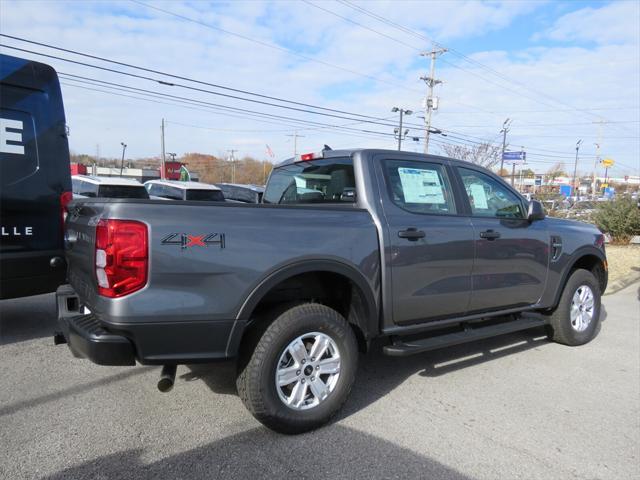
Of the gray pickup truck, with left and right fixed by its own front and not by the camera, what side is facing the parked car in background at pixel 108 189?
left

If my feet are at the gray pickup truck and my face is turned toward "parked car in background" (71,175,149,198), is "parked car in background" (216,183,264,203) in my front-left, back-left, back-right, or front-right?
front-right

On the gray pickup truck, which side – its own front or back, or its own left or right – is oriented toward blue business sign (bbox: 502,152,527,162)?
front

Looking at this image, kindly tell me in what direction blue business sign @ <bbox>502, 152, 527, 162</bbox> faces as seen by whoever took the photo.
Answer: facing the viewer

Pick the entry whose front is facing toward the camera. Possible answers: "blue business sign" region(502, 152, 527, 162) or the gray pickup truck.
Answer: the blue business sign

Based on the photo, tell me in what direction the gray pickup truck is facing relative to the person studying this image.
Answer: facing away from the viewer and to the right of the viewer

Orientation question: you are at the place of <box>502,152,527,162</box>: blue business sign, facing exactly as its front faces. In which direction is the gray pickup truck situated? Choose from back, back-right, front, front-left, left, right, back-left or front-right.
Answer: front

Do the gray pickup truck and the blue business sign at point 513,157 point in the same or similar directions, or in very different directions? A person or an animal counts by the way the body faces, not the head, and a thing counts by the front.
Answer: very different directions

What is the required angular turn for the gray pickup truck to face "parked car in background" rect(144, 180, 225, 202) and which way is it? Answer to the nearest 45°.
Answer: approximately 45° to its left

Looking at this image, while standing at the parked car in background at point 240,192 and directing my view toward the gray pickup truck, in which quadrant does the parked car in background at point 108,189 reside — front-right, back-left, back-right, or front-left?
front-right

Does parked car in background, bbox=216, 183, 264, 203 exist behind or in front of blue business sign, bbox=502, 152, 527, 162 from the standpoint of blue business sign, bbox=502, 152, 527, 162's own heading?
in front

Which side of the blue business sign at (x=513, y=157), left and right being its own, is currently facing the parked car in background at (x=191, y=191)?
front

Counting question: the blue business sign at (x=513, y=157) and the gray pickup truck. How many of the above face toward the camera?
1

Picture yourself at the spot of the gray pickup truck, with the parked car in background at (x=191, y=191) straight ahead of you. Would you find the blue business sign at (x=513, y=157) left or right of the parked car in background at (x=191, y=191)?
right
